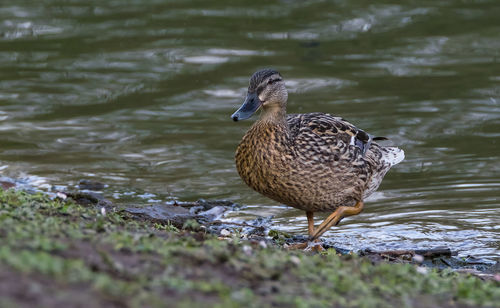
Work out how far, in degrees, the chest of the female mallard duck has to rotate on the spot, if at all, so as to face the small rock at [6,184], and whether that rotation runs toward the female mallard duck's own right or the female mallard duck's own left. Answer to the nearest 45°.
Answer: approximately 45° to the female mallard duck's own right

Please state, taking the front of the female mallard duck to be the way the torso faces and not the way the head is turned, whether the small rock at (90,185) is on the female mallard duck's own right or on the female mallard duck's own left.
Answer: on the female mallard duck's own right

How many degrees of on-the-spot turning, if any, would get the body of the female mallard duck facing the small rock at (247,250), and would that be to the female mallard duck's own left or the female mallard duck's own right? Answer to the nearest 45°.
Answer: approximately 45° to the female mallard duck's own left

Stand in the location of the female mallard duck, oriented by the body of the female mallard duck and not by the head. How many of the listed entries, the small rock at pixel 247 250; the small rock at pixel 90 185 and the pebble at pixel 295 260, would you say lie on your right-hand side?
1

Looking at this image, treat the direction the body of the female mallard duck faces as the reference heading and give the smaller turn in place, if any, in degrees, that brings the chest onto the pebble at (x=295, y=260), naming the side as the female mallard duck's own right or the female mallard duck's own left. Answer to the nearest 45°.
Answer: approximately 45° to the female mallard duck's own left

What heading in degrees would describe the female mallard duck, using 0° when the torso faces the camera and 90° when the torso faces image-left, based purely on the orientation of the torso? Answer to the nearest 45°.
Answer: approximately 45°
